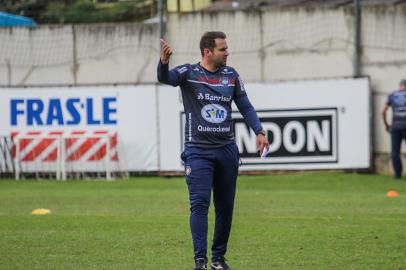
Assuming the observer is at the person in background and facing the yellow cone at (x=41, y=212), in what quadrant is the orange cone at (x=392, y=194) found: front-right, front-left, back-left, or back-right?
front-left

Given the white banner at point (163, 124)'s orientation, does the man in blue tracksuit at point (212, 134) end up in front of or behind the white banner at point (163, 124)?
in front

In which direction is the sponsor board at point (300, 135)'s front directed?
toward the camera

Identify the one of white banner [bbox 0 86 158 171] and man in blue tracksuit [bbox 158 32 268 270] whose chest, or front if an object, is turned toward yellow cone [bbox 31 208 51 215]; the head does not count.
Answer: the white banner

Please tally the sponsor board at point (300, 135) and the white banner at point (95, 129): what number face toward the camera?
2

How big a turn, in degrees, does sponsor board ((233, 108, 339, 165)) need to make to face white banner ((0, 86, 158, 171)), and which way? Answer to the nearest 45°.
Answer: approximately 90° to its right

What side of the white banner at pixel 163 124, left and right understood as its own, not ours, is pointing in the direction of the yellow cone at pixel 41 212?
front

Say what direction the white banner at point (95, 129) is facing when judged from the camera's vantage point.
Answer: facing the viewer

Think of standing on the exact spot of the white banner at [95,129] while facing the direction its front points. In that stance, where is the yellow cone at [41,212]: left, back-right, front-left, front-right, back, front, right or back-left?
front

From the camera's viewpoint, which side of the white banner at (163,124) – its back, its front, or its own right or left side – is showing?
front

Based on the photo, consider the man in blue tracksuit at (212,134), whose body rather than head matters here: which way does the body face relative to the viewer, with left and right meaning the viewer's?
facing the viewer and to the right of the viewer

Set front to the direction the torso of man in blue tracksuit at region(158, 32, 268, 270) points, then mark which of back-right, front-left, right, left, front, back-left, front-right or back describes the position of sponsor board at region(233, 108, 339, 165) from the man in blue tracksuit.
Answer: back-left
